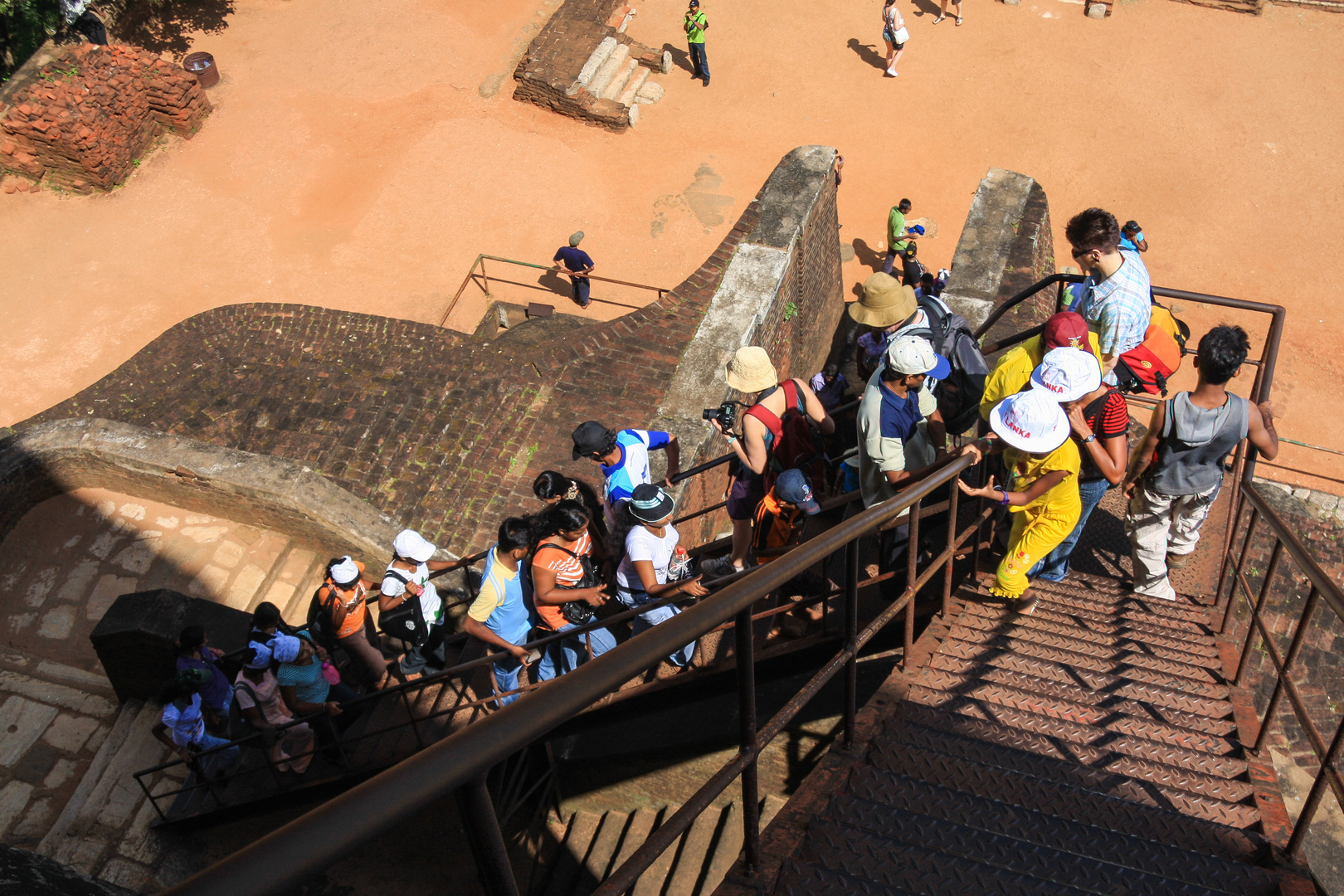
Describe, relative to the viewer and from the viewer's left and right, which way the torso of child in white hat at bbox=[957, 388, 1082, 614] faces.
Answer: facing the viewer and to the left of the viewer

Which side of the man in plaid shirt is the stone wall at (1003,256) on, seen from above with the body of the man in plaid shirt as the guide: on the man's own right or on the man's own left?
on the man's own right

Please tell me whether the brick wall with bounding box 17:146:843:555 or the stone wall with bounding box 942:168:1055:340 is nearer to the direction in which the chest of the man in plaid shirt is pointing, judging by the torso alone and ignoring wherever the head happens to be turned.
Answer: the brick wall

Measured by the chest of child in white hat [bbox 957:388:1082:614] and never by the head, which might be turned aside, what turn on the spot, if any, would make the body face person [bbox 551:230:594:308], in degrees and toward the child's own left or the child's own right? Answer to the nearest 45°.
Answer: approximately 90° to the child's own right

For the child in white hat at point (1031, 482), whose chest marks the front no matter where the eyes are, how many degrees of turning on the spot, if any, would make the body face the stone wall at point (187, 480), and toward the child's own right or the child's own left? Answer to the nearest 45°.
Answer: approximately 45° to the child's own right

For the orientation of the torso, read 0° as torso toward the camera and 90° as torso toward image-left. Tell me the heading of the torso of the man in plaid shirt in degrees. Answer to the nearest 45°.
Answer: approximately 90°

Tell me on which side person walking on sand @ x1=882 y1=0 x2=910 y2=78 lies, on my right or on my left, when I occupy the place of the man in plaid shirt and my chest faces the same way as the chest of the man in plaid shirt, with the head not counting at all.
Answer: on my right

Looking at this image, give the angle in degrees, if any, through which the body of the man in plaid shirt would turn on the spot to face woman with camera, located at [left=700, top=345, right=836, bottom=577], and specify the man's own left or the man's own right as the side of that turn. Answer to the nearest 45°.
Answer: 0° — they already face them
